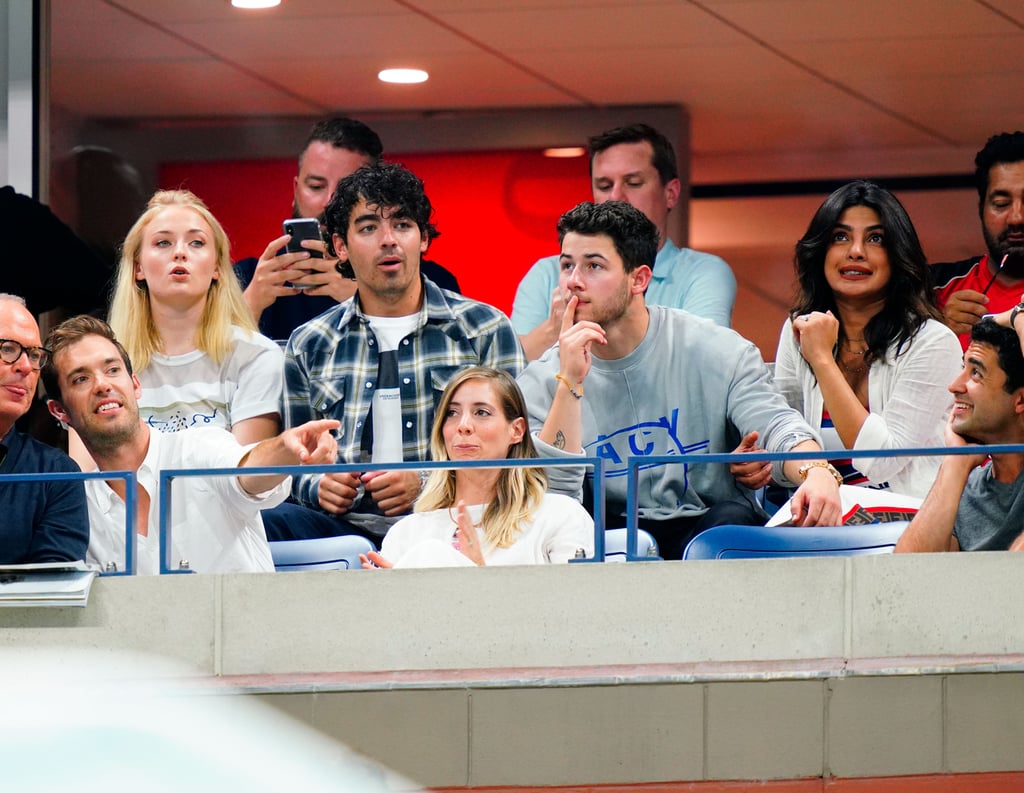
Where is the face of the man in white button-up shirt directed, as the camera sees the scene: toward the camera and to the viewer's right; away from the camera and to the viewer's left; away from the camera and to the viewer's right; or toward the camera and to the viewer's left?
toward the camera and to the viewer's right

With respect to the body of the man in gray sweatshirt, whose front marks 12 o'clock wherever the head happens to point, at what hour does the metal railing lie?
The metal railing is roughly at 1 o'clock from the man in gray sweatshirt.

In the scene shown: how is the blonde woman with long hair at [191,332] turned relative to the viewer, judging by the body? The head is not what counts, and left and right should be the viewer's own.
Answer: facing the viewer

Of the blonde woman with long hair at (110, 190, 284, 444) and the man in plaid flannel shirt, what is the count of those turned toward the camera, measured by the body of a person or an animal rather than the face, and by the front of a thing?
2

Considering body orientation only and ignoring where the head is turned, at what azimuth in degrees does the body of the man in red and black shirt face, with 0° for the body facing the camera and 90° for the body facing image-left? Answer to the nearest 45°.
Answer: approximately 0°

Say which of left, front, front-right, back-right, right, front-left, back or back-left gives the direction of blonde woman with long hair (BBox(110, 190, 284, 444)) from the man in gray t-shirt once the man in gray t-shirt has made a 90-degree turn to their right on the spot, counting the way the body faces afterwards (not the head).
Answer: front-left

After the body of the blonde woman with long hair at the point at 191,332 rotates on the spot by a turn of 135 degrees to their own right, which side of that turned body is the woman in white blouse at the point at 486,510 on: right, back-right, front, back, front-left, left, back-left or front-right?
back

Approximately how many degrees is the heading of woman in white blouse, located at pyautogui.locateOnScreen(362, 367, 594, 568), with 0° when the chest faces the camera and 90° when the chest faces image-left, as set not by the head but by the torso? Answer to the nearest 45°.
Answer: approximately 45°

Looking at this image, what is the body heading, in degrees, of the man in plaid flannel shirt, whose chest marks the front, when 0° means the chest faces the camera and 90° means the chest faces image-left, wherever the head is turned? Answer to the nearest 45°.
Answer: approximately 0°

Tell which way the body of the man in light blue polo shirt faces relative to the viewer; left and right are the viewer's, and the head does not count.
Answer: facing the viewer and to the left of the viewer
